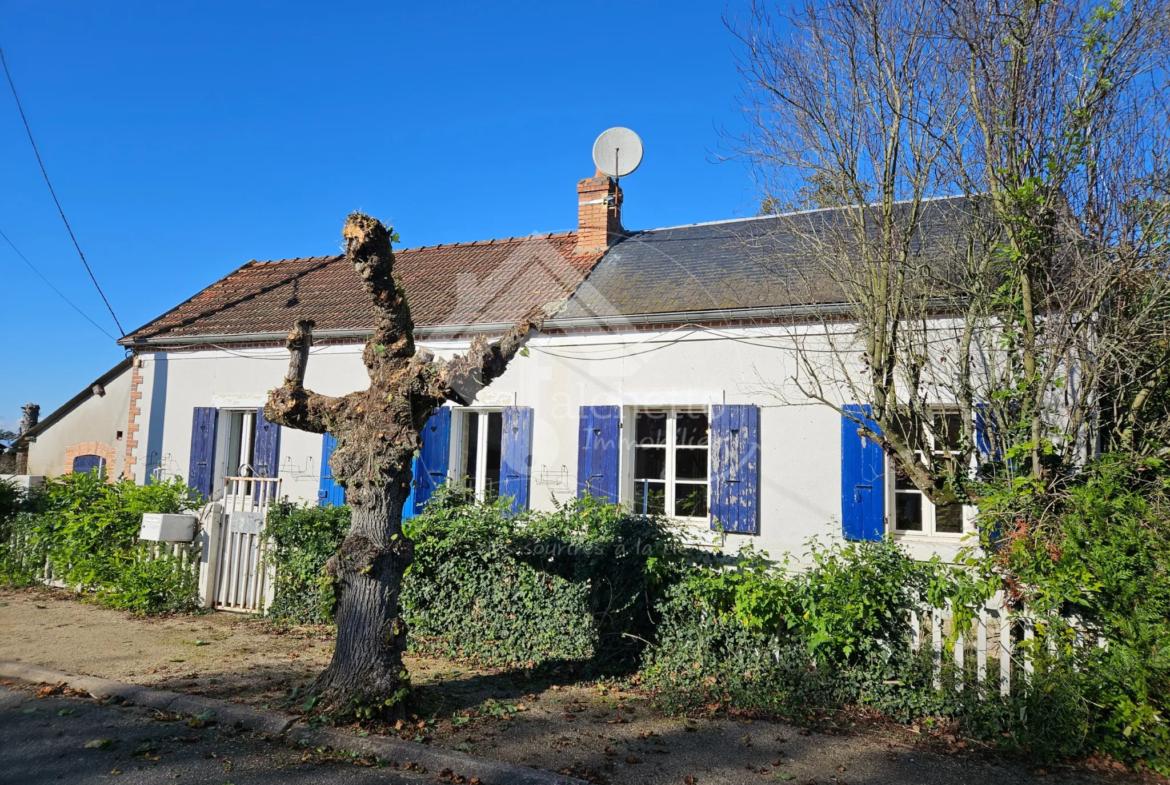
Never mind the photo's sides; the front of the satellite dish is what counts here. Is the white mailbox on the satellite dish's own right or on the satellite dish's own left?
on the satellite dish's own right

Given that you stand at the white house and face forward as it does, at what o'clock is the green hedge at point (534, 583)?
The green hedge is roughly at 11 o'clock from the white house.

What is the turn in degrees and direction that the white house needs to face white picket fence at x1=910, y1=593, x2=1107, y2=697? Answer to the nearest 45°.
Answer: approximately 45° to its left

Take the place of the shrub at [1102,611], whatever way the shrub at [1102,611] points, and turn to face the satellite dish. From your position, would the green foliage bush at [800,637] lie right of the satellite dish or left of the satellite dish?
left

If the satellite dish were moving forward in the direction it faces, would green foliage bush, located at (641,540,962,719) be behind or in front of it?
in front

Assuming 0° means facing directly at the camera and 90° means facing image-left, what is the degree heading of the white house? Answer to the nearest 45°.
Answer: approximately 45°
